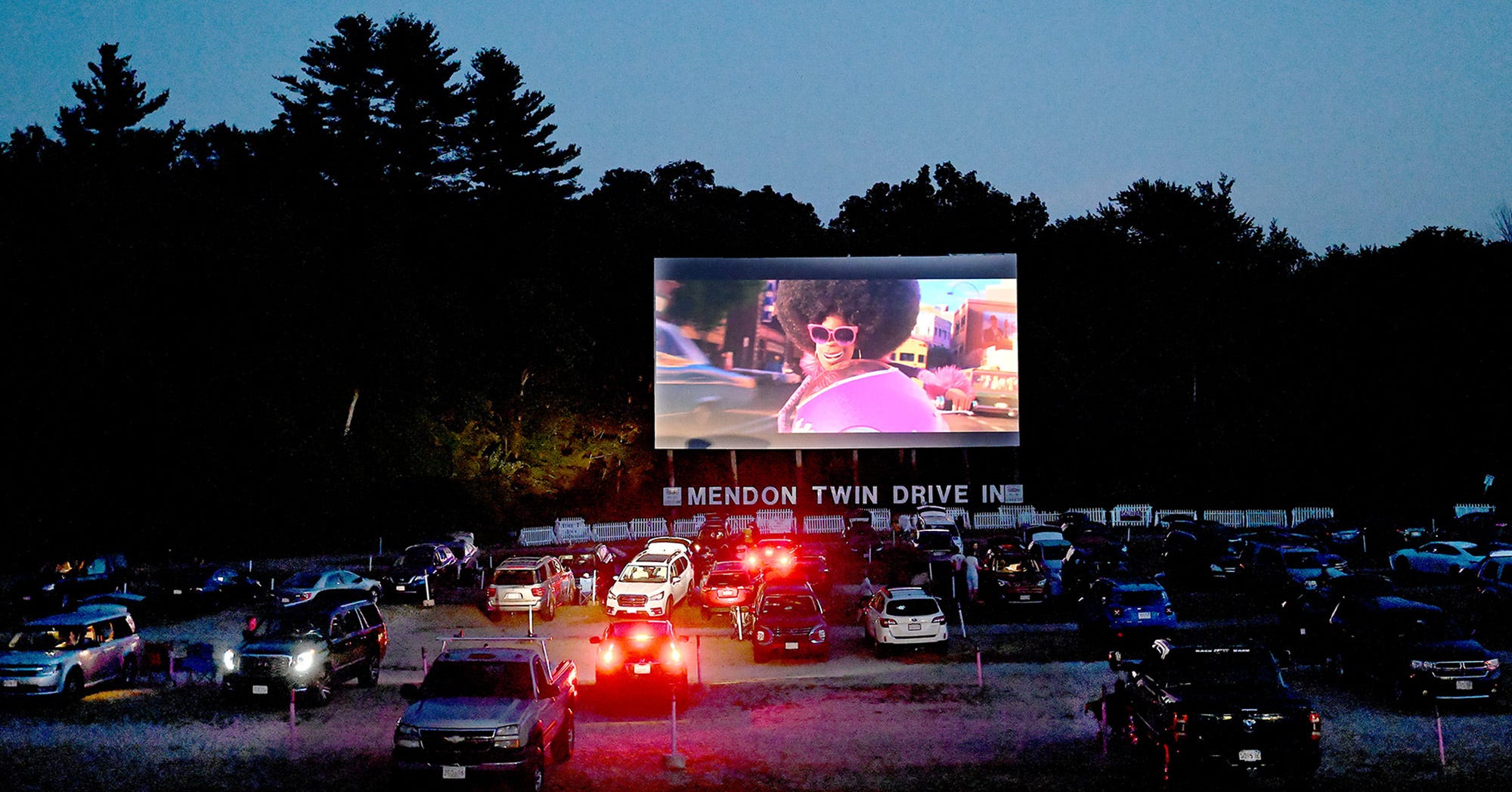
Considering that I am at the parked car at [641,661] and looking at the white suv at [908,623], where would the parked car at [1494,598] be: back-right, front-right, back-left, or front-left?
front-right

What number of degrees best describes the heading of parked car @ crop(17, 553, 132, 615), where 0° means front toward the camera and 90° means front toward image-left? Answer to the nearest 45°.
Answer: approximately 45°

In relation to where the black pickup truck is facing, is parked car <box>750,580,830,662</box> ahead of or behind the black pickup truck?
ahead

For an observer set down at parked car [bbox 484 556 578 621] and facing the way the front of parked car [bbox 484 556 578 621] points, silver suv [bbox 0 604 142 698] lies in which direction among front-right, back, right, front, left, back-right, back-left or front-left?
back

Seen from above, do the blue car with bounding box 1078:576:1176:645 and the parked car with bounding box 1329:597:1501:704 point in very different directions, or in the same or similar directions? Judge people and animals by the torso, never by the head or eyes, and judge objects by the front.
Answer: very different directions

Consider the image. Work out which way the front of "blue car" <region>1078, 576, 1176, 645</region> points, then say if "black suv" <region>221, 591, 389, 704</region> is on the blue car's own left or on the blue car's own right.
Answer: on the blue car's own left

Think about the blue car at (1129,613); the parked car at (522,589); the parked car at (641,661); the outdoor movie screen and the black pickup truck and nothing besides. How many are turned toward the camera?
1

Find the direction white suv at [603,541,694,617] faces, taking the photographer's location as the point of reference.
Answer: facing the viewer and to the left of the viewer

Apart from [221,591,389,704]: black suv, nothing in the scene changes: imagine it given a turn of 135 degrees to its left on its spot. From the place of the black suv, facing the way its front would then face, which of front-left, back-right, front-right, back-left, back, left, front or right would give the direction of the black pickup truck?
front-right

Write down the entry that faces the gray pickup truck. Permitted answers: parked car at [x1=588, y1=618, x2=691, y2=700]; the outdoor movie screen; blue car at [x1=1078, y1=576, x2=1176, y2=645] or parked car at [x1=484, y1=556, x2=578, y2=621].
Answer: the outdoor movie screen

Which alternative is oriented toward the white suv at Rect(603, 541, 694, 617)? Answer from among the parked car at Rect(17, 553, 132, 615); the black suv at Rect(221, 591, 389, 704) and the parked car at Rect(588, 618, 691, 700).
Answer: the parked car at Rect(588, 618, 691, 700)

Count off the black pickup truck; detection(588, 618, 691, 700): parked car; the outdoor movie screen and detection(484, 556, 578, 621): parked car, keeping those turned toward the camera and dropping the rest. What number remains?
1

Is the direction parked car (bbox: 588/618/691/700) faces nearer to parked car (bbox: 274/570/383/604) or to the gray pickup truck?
the parked car

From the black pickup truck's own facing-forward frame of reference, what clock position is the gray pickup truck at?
The gray pickup truck is roughly at 10 o'clock from the black pickup truck.

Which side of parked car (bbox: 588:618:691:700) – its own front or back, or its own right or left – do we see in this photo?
back

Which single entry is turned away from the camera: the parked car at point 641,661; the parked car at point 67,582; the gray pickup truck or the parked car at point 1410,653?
the parked car at point 641,661
